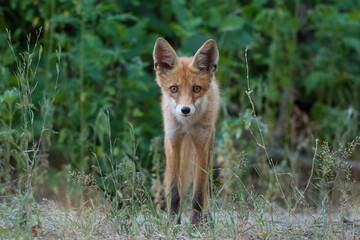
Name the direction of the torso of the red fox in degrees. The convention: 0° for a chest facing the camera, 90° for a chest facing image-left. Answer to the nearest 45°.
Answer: approximately 0°
